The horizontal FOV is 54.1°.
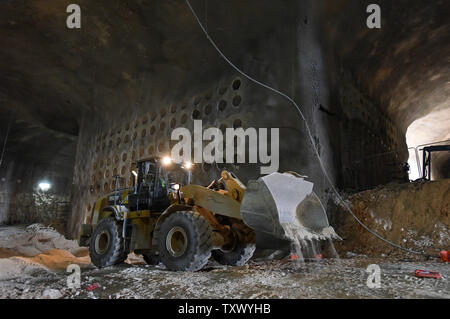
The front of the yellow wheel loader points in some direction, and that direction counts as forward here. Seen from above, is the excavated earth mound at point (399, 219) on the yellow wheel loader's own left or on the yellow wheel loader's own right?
on the yellow wheel loader's own left

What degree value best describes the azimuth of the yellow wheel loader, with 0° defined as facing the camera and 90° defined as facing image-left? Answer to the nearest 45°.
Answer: approximately 315°

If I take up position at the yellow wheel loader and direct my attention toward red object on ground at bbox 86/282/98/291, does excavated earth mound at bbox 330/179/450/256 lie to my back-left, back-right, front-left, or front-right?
back-left

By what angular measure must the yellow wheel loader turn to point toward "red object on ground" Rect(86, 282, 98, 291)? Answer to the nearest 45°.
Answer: approximately 90° to its right
